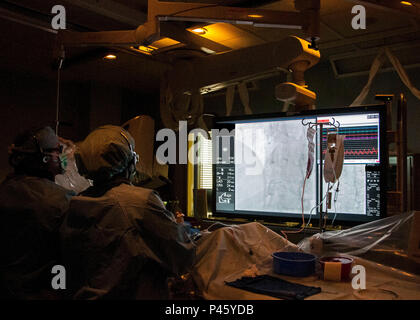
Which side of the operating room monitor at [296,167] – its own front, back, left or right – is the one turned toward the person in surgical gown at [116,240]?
front

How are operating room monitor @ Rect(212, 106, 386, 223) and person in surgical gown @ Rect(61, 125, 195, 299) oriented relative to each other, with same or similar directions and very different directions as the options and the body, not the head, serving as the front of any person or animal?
very different directions

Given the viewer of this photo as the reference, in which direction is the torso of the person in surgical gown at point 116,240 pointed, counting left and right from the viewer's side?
facing away from the viewer and to the right of the viewer

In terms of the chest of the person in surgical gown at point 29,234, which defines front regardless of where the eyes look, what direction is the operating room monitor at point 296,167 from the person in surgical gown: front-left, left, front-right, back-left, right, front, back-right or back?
front-right

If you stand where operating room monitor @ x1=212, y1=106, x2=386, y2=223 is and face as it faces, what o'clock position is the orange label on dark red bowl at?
The orange label on dark red bowl is roughly at 12 o'clock from the operating room monitor.

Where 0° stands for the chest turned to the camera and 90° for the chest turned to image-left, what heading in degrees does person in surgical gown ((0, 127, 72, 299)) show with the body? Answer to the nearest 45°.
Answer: approximately 225°

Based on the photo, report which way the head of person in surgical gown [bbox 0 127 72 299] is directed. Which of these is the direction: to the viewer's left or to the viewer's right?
to the viewer's right

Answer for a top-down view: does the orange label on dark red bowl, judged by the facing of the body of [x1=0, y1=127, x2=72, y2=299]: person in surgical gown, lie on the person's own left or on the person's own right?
on the person's own right

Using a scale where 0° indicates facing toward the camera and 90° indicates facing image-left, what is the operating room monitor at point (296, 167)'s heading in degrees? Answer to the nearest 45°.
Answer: approximately 45°

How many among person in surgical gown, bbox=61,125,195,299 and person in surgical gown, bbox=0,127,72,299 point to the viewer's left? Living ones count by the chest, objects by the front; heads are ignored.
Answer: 0
